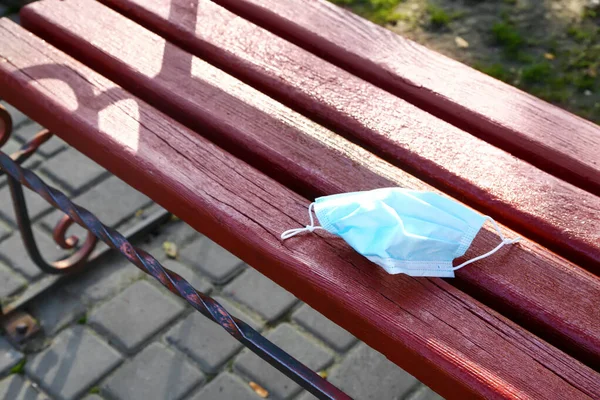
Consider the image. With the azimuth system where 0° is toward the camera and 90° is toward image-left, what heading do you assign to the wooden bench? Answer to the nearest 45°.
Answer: approximately 45°

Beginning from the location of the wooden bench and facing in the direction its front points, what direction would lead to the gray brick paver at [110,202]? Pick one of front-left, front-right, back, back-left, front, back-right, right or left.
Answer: right

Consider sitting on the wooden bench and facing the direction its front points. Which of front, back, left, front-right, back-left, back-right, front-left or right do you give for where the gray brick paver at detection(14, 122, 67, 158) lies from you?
right

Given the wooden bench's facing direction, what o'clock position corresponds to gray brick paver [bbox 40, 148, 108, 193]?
The gray brick paver is roughly at 3 o'clock from the wooden bench.

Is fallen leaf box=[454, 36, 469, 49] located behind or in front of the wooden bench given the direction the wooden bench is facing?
behind

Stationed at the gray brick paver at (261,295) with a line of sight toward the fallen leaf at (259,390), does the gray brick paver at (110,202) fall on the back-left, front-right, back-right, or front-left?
back-right

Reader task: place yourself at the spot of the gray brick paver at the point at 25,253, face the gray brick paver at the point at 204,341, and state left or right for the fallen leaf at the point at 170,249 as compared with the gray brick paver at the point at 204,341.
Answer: left
